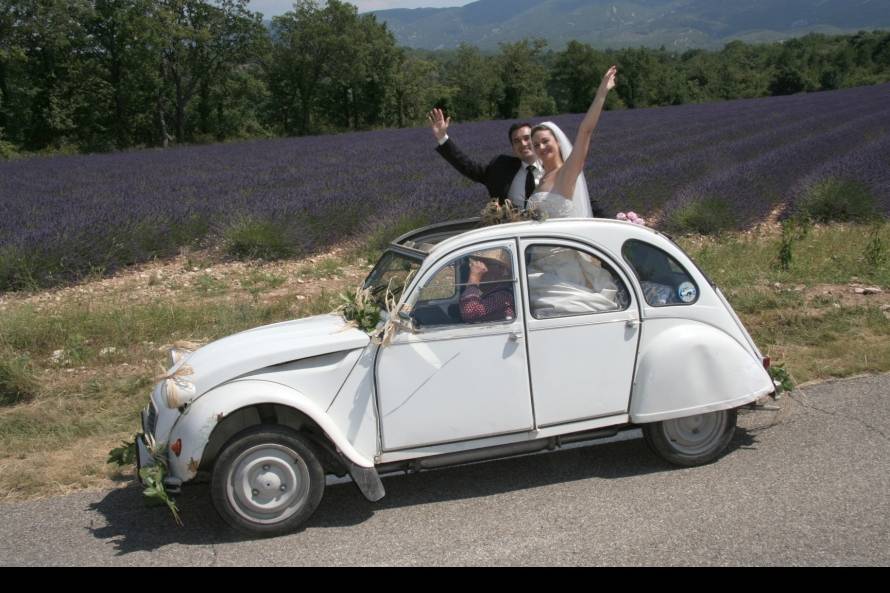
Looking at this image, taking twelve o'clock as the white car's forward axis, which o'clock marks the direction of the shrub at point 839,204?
The shrub is roughly at 4 o'clock from the white car.

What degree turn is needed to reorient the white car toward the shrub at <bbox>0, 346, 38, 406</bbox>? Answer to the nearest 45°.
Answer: approximately 45° to its right

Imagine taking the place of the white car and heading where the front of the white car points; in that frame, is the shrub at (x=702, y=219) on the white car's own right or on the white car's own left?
on the white car's own right

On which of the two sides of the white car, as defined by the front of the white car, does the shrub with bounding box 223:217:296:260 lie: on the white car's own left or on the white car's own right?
on the white car's own right

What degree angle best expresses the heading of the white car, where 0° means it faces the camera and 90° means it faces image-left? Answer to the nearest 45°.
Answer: approximately 90°
